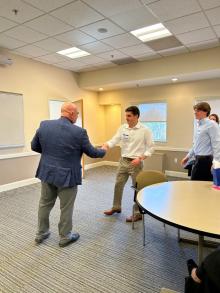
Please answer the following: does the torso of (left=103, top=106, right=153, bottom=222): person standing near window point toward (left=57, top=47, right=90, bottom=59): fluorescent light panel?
no

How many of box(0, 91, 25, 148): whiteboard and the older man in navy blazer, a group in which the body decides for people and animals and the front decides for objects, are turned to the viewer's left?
0

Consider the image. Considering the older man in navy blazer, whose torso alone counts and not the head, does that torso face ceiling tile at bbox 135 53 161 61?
yes

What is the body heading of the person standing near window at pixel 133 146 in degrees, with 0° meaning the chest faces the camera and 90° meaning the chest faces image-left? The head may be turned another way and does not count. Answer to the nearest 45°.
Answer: approximately 45°

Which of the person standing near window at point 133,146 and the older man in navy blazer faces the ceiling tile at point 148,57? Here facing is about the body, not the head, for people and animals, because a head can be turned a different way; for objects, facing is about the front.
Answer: the older man in navy blazer

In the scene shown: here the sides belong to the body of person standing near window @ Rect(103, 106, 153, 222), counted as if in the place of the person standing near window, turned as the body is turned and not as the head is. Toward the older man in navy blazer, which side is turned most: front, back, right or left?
front

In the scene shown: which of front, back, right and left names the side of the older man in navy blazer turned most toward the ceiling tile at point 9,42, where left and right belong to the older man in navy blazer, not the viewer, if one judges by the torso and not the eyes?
left

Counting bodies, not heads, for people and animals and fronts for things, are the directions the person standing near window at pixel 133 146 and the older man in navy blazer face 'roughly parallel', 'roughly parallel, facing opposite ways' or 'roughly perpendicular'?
roughly parallel, facing opposite ways

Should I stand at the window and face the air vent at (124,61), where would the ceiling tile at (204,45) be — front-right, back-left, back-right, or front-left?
front-left

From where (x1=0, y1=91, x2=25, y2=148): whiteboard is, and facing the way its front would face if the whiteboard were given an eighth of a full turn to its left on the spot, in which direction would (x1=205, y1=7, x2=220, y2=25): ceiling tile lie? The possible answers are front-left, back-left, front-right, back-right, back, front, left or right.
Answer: front-right

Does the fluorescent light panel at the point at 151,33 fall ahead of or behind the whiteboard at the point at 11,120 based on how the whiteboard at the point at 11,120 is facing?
ahead

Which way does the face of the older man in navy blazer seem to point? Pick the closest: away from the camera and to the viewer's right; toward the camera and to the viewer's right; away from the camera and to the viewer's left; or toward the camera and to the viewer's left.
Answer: away from the camera and to the viewer's right

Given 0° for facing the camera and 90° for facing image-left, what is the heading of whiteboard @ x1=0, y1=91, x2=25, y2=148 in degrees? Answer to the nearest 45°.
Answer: approximately 315°

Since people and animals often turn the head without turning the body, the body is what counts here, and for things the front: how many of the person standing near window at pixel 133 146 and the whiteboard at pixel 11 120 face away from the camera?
0

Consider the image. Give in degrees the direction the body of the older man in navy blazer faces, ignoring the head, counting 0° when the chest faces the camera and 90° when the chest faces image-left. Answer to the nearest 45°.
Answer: approximately 225°

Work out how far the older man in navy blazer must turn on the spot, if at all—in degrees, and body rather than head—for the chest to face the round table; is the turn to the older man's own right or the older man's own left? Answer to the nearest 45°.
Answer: approximately 90° to the older man's own right
